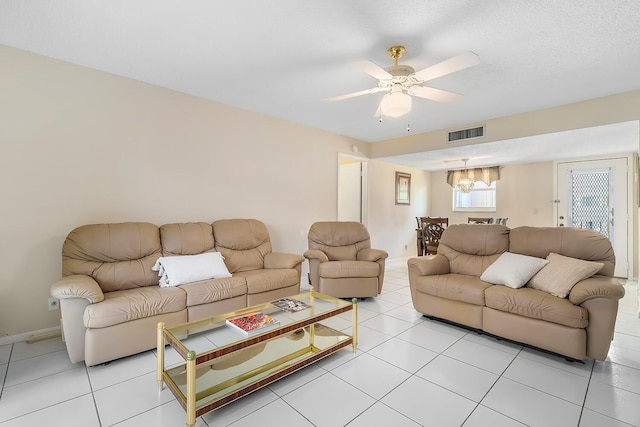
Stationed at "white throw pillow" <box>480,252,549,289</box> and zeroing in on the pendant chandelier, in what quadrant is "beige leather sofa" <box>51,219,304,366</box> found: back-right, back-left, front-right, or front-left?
back-left

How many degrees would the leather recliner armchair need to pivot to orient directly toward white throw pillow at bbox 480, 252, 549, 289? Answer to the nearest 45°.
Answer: approximately 45° to its left

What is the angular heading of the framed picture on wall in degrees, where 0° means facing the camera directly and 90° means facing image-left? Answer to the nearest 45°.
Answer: approximately 315°

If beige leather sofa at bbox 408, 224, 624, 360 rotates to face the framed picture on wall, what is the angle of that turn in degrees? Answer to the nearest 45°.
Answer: approximately 90° to its right

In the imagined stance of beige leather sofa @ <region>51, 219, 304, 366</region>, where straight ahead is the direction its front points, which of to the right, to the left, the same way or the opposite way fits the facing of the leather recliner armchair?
to the right

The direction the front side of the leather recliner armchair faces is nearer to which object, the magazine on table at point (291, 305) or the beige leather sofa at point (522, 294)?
the magazine on table

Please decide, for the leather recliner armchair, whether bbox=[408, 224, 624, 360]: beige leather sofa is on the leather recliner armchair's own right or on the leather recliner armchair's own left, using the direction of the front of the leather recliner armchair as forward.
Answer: on the leather recliner armchair's own left

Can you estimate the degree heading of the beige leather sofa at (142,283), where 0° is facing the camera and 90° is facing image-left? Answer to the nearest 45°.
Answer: approximately 315°

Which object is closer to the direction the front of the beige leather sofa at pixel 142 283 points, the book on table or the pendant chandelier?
the book on table
